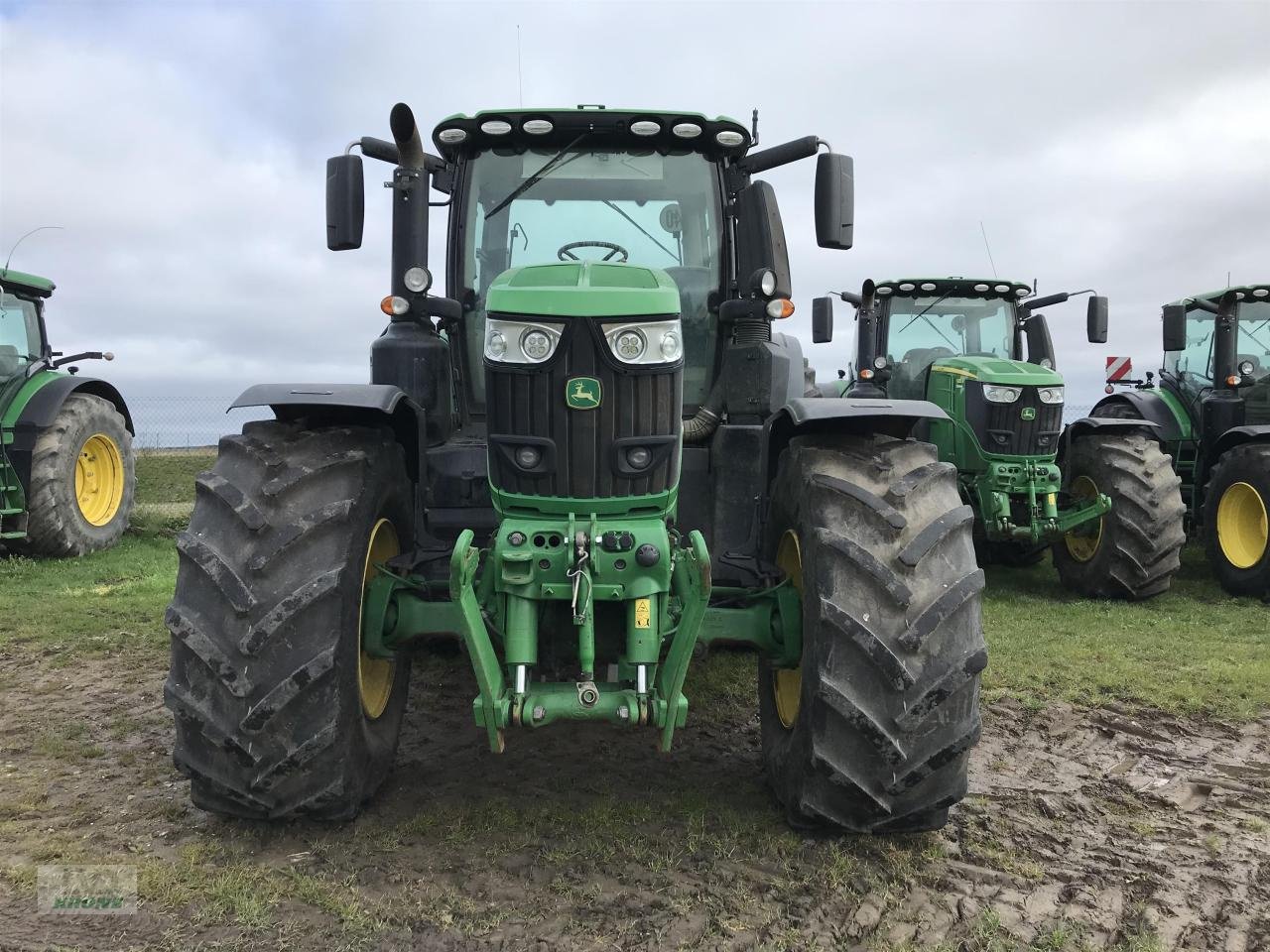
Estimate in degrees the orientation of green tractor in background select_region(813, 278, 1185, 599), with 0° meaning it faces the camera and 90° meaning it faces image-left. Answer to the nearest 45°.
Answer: approximately 315°

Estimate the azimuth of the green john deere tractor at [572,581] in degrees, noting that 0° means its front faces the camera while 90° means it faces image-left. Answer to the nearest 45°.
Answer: approximately 0°

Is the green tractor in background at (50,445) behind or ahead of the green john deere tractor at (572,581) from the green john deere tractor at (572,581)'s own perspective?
behind

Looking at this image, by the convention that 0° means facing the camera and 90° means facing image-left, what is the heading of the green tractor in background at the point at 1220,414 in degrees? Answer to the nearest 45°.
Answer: approximately 315°

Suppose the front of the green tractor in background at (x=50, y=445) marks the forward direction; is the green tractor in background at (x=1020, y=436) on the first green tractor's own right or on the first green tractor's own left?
on the first green tractor's own left

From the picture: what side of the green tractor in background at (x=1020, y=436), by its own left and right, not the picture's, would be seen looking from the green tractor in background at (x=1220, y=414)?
left

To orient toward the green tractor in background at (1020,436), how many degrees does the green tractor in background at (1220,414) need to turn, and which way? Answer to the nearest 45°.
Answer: approximately 90° to its right

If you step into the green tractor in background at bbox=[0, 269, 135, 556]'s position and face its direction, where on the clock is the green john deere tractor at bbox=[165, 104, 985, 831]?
The green john deere tractor is roughly at 10 o'clock from the green tractor in background.

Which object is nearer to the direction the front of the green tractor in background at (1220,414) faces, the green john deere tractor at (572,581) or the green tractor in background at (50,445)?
the green john deere tractor
